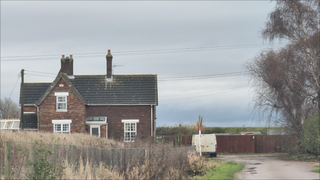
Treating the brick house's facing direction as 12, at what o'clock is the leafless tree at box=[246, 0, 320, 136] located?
The leafless tree is roughly at 10 o'clock from the brick house.

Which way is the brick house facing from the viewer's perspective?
toward the camera
